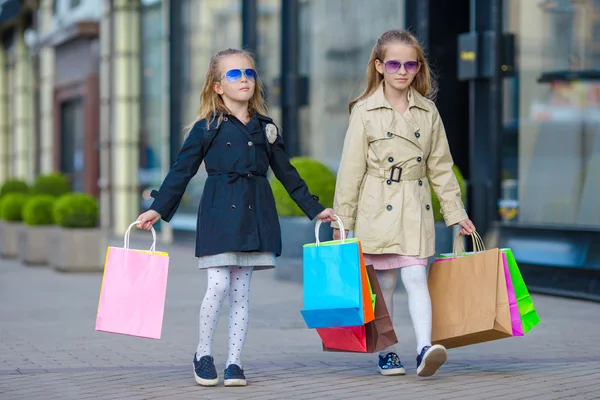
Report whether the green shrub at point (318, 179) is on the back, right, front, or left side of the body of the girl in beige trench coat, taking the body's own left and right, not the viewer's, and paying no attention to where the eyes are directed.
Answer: back

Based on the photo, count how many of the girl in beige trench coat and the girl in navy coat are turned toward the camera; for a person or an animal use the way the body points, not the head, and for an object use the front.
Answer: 2

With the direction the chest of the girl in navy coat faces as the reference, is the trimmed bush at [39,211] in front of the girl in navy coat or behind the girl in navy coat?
behind

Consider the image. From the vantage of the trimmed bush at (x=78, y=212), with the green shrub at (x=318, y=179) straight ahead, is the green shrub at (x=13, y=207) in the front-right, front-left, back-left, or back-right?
back-left

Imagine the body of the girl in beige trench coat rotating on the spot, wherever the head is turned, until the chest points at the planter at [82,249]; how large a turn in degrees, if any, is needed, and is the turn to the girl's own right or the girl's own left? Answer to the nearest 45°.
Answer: approximately 135° to the girl's own right

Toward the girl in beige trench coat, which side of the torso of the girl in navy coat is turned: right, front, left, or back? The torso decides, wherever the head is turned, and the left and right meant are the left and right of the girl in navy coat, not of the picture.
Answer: left

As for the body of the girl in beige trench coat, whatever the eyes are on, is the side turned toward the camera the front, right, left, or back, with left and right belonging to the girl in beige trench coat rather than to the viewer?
front

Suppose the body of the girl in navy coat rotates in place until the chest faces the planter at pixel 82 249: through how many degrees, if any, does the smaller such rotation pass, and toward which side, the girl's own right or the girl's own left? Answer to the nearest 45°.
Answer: approximately 180°

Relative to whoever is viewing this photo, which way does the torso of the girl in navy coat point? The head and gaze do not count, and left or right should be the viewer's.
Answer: facing the viewer
